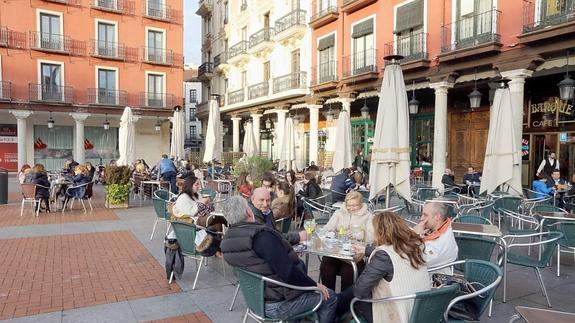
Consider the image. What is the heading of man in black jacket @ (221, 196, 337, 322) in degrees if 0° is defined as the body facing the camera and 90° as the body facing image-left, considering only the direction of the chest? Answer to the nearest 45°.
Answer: approximately 225°

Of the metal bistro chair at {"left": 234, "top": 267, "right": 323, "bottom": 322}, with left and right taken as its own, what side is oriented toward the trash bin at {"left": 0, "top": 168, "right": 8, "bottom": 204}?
left

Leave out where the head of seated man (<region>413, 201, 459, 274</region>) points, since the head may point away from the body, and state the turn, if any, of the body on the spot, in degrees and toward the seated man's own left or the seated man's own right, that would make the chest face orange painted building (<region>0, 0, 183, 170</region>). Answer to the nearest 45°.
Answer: approximately 45° to the seated man's own right

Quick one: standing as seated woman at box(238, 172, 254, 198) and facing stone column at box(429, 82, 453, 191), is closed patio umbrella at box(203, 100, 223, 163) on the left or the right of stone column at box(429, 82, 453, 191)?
left

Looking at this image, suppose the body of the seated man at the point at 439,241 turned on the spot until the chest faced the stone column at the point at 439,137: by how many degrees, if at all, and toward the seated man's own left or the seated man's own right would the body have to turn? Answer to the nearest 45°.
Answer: approximately 90° to the seated man's own right

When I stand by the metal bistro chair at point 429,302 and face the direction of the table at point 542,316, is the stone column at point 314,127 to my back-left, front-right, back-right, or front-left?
back-left

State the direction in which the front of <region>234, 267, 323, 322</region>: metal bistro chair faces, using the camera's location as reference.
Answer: facing away from the viewer and to the right of the viewer

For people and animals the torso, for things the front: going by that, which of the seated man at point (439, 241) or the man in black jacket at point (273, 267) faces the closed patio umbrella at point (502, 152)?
the man in black jacket

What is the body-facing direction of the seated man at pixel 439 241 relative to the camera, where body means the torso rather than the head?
to the viewer's left

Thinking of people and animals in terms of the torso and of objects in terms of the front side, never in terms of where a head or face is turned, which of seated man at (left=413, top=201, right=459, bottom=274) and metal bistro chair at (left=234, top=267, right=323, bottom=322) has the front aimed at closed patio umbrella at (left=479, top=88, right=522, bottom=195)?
the metal bistro chair
